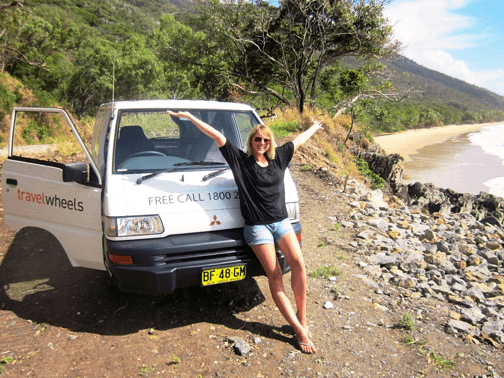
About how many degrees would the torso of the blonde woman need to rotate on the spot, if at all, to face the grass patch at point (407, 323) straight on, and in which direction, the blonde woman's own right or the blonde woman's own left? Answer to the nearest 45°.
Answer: approximately 90° to the blonde woman's own left

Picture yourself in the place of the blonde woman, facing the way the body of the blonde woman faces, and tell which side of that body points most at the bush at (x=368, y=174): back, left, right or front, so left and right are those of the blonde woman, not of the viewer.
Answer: back

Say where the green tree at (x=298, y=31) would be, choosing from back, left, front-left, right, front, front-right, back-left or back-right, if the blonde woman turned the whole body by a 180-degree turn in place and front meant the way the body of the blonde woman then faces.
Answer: front

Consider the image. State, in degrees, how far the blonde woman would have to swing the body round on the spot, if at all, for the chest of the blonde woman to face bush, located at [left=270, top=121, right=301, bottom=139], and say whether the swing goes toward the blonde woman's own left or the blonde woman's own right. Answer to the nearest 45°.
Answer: approximately 180°
